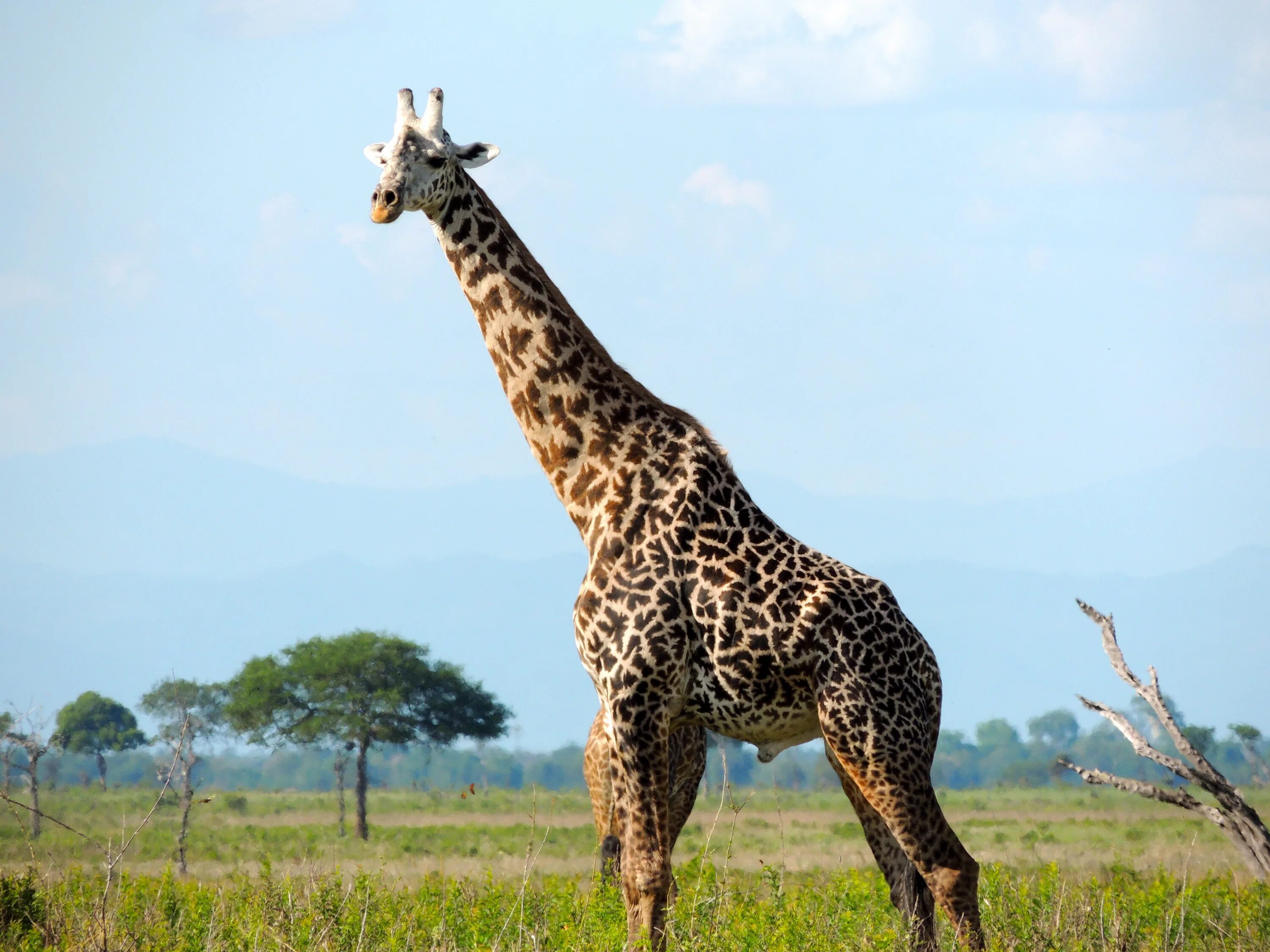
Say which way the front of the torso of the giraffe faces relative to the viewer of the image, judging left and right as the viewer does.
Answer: facing to the left of the viewer

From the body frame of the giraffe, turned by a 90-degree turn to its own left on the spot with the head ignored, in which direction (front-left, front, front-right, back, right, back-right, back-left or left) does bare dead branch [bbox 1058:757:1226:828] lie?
back-left

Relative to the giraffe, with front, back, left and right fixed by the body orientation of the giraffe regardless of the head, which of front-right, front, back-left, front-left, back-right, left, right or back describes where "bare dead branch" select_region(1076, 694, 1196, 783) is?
back-right

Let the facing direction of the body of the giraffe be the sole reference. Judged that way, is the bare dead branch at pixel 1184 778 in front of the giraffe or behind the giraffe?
behind
